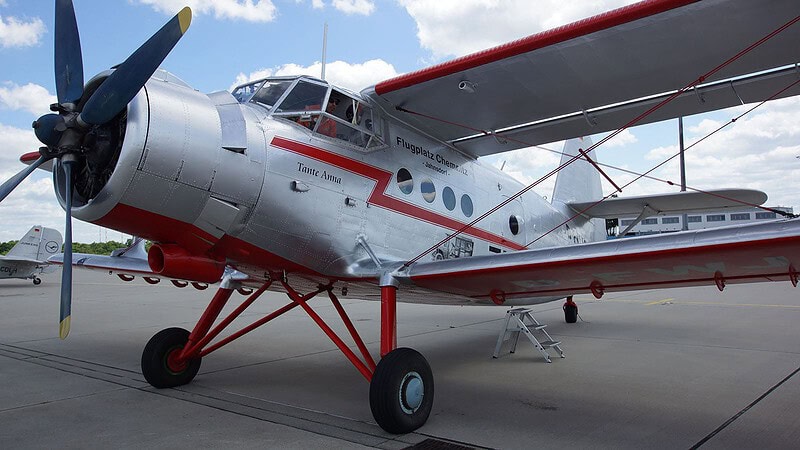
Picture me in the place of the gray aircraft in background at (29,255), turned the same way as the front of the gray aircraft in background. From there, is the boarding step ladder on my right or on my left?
on my left

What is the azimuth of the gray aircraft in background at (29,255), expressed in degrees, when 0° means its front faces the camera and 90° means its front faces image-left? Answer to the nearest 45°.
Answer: approximately 90°
